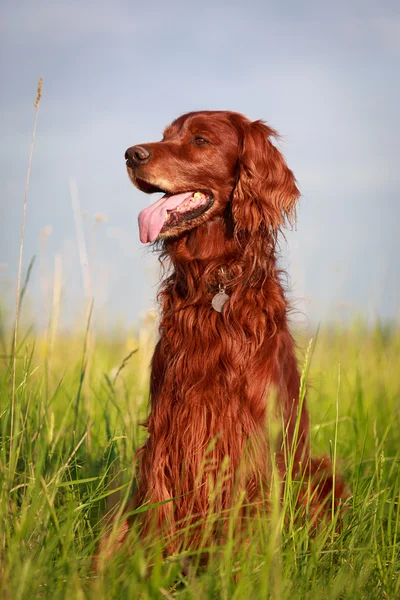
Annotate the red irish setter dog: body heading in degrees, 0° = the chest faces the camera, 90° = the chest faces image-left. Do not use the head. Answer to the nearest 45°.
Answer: approximately 45°
